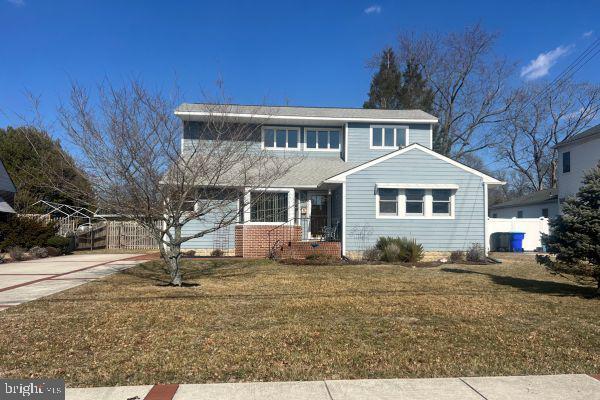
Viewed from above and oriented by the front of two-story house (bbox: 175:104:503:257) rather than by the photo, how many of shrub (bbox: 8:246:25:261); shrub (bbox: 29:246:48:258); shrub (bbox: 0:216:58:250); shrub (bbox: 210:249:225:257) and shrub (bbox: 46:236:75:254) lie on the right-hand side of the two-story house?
5

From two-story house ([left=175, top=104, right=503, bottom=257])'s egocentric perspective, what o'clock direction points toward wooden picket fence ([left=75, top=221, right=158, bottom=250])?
The wooden picket fence is roughly at 4 o'clock from the two-story house.

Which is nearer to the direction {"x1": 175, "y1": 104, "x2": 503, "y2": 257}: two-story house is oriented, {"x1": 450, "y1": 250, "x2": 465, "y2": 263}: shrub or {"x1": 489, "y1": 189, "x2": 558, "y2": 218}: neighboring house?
the shrub

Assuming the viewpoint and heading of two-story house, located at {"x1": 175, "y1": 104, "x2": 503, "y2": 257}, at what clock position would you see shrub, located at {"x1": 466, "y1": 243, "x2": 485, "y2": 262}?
The shrub is roughly at 9 o'clock from the two-story house.

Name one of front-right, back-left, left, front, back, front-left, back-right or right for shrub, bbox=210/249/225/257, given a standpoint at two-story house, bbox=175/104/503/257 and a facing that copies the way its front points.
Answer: right

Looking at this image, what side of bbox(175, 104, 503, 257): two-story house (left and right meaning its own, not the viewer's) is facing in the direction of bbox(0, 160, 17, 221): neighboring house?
right

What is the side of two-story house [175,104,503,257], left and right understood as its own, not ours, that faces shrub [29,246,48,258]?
right

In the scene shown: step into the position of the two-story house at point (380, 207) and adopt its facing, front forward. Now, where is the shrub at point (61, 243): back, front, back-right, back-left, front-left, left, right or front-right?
right

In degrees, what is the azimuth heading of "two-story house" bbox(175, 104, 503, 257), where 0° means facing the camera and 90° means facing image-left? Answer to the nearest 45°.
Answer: approximately 0°

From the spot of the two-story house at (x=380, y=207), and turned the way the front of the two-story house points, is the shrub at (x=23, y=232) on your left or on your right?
on your right

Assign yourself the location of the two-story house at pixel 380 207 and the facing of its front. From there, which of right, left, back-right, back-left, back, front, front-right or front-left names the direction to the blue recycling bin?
back-left

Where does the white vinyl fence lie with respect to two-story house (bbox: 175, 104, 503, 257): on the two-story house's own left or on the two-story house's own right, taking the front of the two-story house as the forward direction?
on the two-story house's own left

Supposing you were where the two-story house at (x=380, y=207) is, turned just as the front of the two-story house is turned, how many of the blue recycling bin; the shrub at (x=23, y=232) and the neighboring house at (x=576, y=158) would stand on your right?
1

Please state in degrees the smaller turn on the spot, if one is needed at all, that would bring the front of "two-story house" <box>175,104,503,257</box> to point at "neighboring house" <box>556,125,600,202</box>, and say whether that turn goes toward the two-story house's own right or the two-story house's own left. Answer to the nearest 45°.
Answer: approximately 135° to the two-story house's own left

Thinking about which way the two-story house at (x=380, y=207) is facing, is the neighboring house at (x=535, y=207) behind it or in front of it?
behind

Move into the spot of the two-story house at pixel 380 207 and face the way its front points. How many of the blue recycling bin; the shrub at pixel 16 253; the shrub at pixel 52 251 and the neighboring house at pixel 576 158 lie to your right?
2

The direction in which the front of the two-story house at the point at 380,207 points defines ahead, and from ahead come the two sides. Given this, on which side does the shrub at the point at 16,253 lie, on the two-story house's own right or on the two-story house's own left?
on the two-story house's own right
